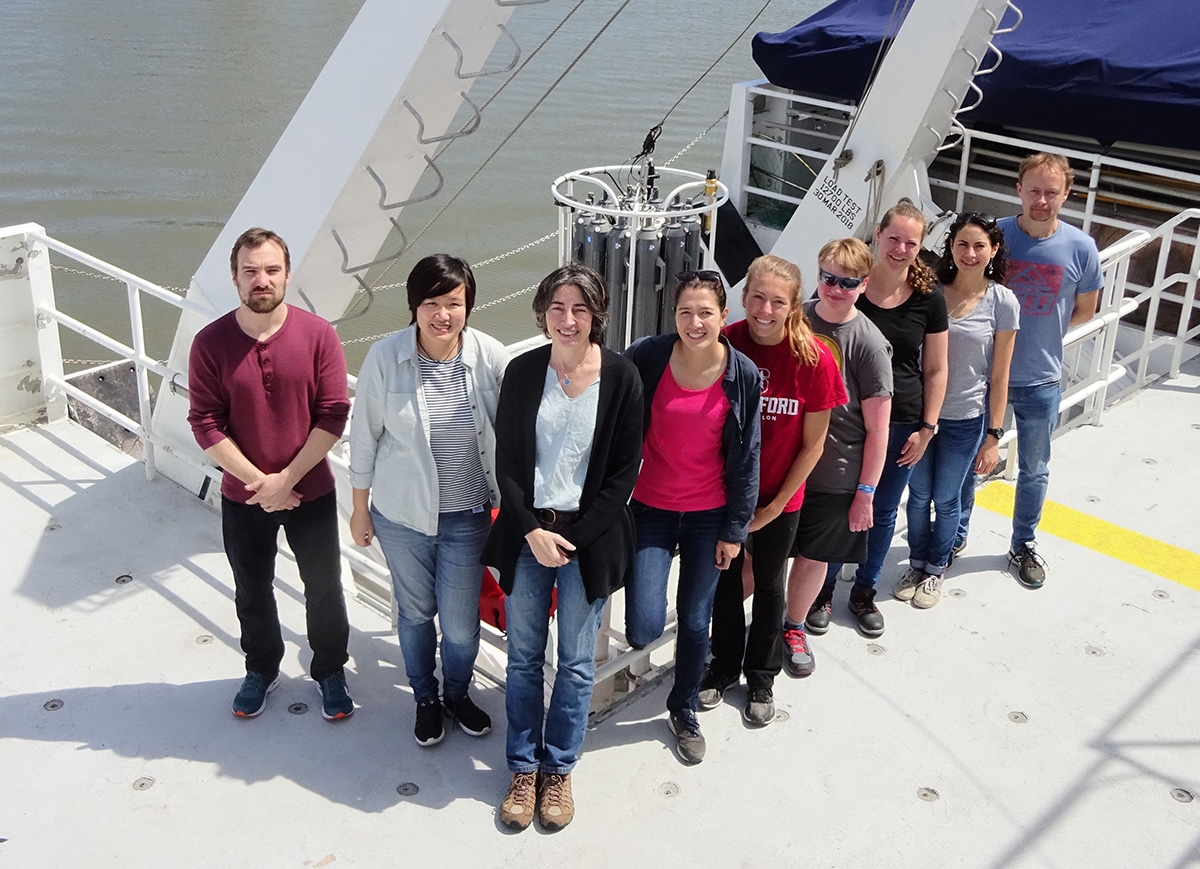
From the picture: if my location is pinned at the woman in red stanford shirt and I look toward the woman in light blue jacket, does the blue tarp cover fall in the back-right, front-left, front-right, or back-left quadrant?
back-right

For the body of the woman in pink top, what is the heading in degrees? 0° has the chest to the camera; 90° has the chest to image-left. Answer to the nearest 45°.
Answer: approximately 0°

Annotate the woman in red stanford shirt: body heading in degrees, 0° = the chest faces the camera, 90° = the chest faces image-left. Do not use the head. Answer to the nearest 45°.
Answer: approximately 45°

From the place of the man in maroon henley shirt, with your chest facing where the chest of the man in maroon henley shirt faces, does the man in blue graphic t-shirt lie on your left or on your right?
on your left

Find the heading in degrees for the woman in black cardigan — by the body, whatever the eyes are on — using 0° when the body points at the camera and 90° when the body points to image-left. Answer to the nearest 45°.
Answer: approximately 0°
